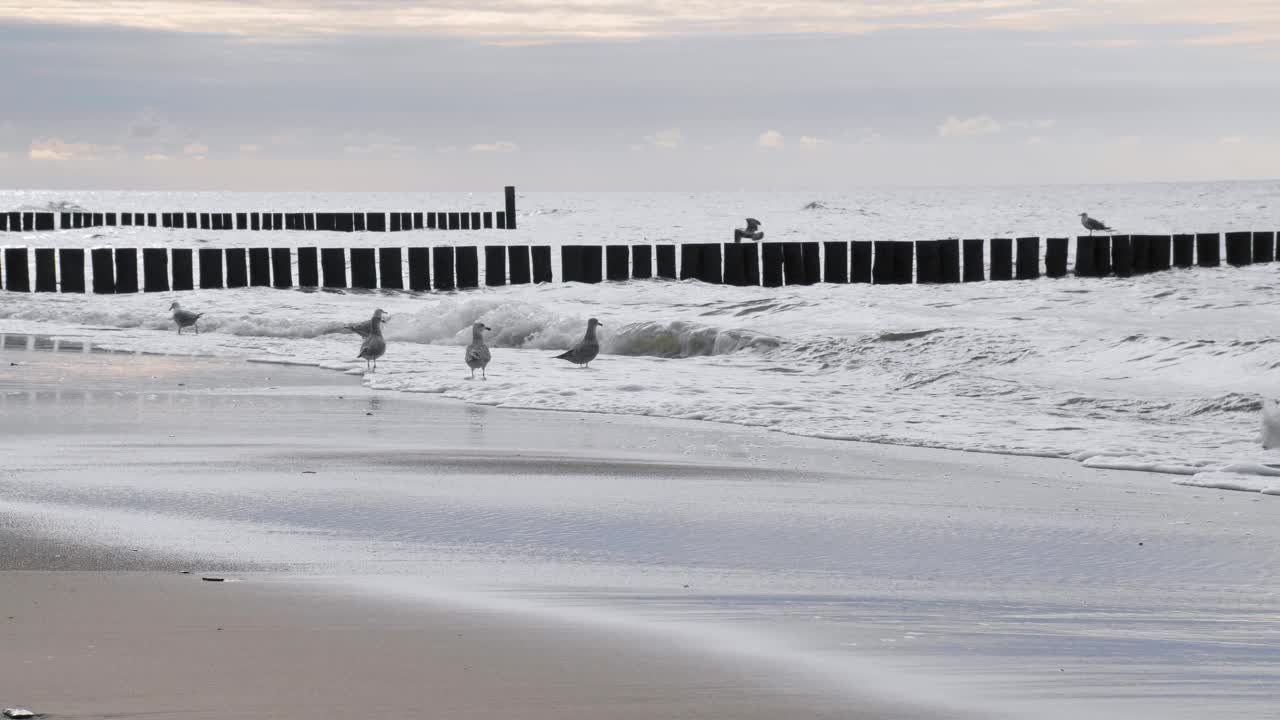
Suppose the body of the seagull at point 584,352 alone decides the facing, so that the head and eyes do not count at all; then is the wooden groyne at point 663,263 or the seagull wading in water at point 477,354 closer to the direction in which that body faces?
the wooden groyne

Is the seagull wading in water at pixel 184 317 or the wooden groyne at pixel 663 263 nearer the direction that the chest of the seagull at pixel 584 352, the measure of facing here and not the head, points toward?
the wooden groyne

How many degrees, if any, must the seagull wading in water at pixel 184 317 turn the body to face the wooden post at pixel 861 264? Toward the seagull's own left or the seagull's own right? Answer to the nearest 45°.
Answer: approximately 180°

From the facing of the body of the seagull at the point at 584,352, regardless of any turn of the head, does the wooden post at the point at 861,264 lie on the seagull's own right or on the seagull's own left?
on the seagull's own left

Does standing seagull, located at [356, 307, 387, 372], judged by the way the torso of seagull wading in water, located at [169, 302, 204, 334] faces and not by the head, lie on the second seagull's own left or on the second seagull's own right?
on the second seagull's own left

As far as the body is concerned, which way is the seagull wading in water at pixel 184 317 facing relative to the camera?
to the viewer's left

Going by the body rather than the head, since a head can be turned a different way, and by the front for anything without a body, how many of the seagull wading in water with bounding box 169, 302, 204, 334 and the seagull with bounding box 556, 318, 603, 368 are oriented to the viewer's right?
1

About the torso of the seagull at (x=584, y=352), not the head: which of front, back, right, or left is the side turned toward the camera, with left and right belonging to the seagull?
right

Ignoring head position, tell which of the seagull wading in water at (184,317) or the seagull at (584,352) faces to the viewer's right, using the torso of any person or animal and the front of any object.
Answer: the seagull

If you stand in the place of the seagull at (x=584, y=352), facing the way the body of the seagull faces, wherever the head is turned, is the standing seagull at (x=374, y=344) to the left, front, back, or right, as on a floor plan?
back
